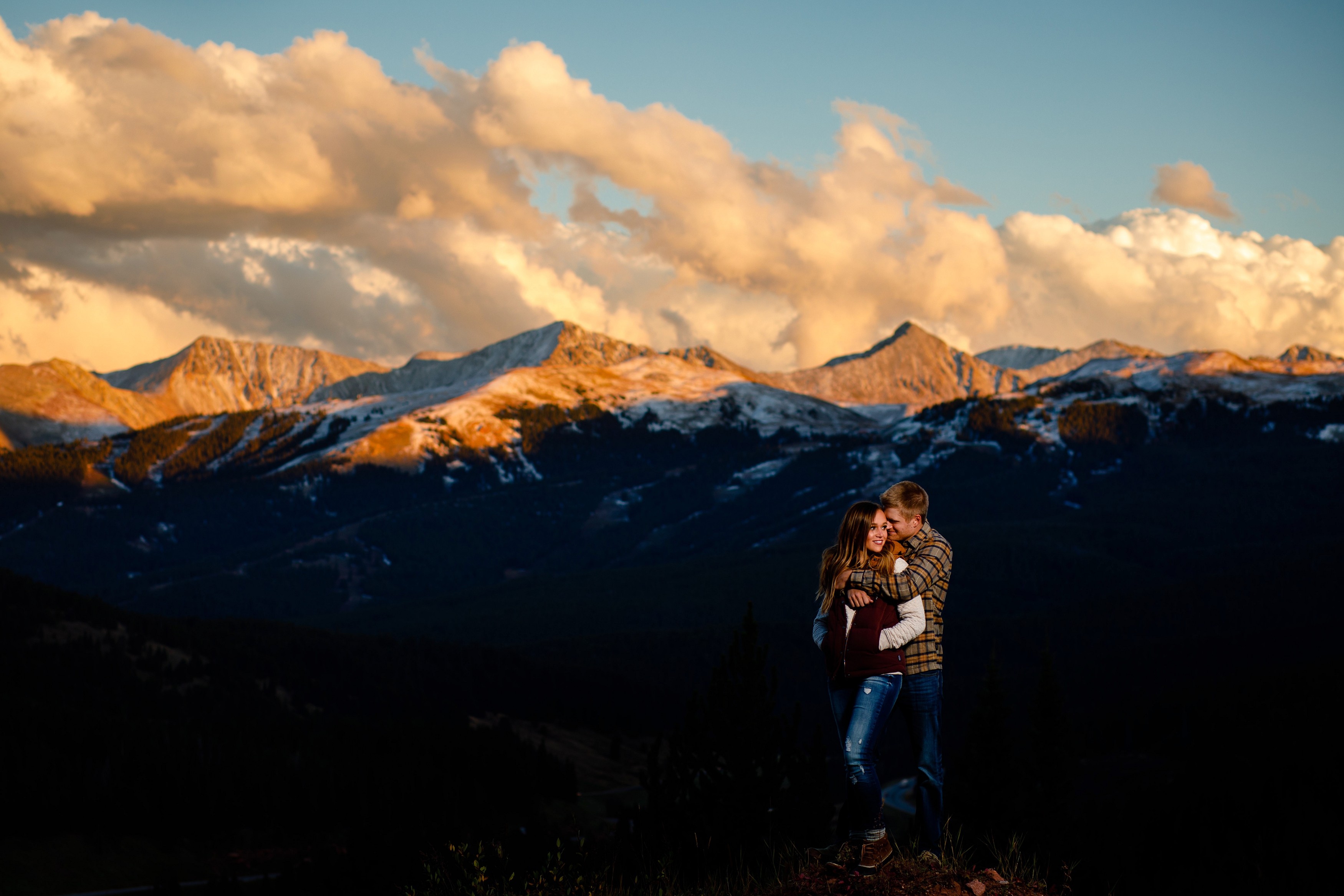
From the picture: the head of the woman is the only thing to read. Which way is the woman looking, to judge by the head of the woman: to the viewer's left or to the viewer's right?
to the viewer's right

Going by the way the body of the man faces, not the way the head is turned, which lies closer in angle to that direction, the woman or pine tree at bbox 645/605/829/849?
the woman

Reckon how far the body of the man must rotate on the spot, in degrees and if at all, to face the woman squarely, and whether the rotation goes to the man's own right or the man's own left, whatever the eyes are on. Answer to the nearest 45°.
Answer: approximately 45° to the man's own left

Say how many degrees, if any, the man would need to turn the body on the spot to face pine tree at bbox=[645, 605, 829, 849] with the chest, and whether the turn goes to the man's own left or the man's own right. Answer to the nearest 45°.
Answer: approximately 90° to the man's own right

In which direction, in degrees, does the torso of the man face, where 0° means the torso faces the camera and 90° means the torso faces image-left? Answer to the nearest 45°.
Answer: approximately 90°
